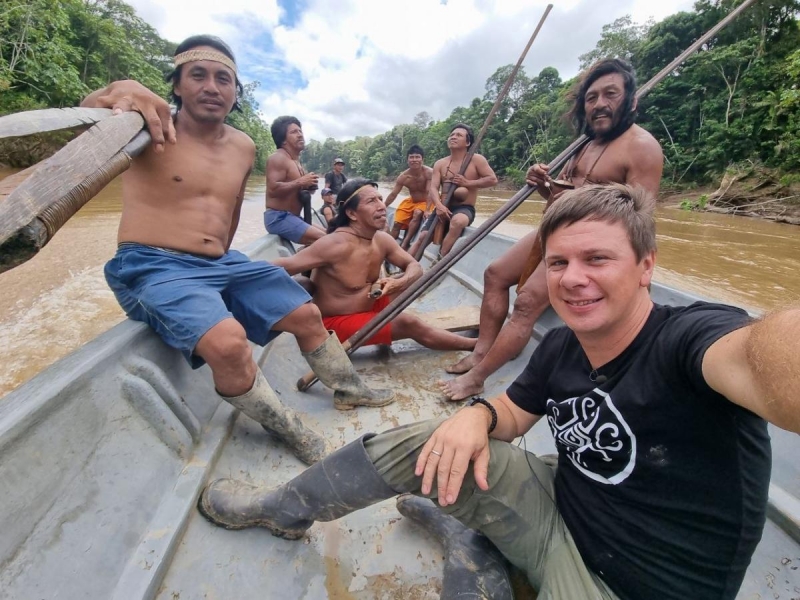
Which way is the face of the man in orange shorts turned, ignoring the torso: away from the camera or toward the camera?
toward the camera

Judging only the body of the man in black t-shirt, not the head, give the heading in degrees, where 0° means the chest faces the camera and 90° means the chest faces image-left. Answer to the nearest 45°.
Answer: approximately 45°

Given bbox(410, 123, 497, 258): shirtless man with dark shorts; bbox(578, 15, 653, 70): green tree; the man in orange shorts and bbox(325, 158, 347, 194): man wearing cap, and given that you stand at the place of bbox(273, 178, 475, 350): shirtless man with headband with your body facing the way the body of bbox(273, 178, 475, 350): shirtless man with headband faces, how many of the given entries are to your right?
0

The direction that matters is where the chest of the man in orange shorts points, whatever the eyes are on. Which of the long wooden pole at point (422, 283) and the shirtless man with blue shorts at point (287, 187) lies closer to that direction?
the long wooden pole

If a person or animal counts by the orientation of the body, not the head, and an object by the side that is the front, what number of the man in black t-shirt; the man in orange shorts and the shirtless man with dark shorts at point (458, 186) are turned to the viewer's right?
0

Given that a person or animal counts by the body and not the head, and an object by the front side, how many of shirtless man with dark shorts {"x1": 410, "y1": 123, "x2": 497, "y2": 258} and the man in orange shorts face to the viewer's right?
0

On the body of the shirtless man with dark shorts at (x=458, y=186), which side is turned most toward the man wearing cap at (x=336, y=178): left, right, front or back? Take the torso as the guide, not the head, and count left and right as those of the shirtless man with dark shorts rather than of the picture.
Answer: right

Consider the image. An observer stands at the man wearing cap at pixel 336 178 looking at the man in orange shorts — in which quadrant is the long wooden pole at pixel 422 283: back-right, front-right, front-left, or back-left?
front-right

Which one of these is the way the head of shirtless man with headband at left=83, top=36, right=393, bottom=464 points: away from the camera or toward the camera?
toward the camera

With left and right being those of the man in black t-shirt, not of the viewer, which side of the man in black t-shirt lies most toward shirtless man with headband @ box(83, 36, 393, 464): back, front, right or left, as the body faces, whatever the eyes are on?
right

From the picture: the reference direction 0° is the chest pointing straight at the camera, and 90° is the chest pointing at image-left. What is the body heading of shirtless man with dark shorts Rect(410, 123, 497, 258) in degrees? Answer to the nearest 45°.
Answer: approximately 45°

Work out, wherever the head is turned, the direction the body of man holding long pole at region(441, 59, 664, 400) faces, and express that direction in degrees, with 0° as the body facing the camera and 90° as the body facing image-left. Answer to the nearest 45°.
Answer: approximately 45°

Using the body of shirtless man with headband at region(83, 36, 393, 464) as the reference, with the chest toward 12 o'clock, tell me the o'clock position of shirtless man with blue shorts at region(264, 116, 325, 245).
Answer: shirtless man with blue shorts at region(264, 116, 325, 245) is roughly at 8 o'clock from shirtless man with headband at region(83, 36, 393, 464).

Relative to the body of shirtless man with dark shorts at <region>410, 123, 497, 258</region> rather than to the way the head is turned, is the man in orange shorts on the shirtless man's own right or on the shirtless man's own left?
on the shirtless man's own right

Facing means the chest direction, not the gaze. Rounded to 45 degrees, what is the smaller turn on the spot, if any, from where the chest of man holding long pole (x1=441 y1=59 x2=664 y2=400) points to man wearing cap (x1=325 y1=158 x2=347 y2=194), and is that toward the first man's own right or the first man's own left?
approximately 90° to the first man's own right

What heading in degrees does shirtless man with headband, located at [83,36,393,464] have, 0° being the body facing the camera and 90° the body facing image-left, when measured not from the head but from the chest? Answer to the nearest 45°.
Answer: approximately 315°
